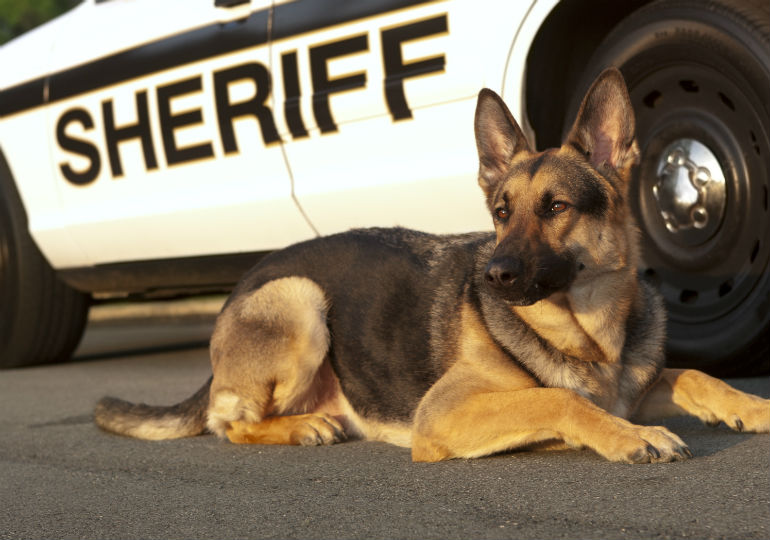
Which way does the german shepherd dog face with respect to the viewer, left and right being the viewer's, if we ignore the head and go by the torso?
facing the viewer and to the right of the viewer

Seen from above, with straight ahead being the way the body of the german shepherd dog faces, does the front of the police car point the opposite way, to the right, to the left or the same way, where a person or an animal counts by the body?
the opposite way
